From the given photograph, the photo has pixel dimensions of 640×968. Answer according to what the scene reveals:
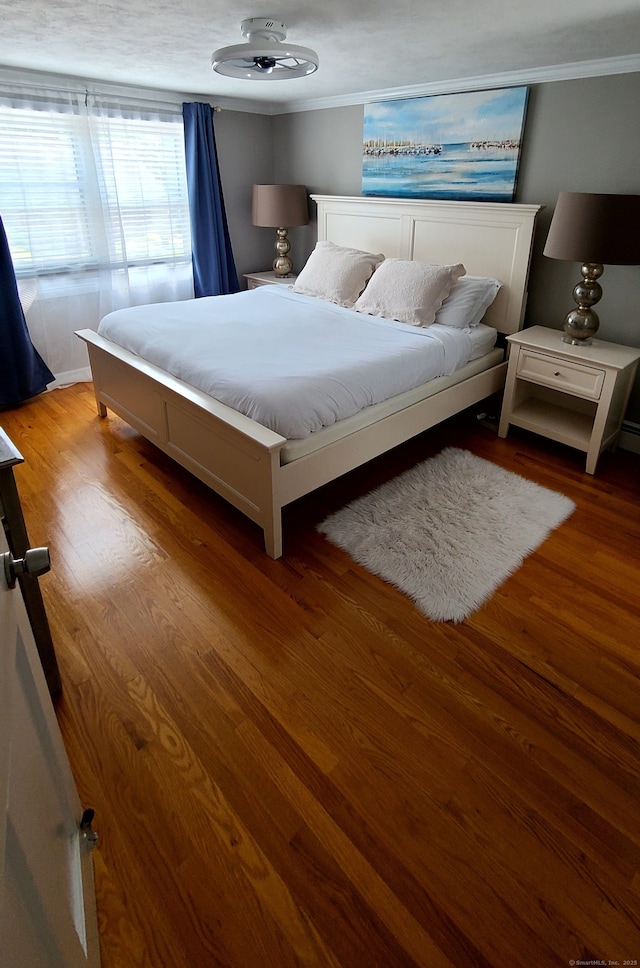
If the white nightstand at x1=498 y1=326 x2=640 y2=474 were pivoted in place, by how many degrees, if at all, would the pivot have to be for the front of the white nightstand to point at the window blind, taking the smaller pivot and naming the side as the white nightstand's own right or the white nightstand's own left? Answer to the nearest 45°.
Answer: approximately 45° to the white nightstand's own right

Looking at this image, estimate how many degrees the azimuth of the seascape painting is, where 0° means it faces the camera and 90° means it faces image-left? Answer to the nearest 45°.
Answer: approximately 45°

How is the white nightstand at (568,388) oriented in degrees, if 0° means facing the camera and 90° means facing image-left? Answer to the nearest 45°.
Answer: approximately 45°

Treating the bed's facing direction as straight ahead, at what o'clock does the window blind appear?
The window blind is roughly at 3 o'clock from the bed.

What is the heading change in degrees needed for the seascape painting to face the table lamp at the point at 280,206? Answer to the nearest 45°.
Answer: approximately 90° to its right

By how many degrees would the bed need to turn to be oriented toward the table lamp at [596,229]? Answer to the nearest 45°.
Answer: approximately 135° to its left

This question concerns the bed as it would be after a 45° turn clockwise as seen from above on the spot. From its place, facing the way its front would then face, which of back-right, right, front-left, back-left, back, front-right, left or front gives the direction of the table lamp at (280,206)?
right

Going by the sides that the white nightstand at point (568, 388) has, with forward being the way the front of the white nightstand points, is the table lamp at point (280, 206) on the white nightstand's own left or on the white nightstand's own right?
on the white nightstand's own right

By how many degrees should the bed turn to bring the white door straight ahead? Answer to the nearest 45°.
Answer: approximately 45° to its left

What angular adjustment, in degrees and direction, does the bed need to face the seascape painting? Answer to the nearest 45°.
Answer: approximately 180°
